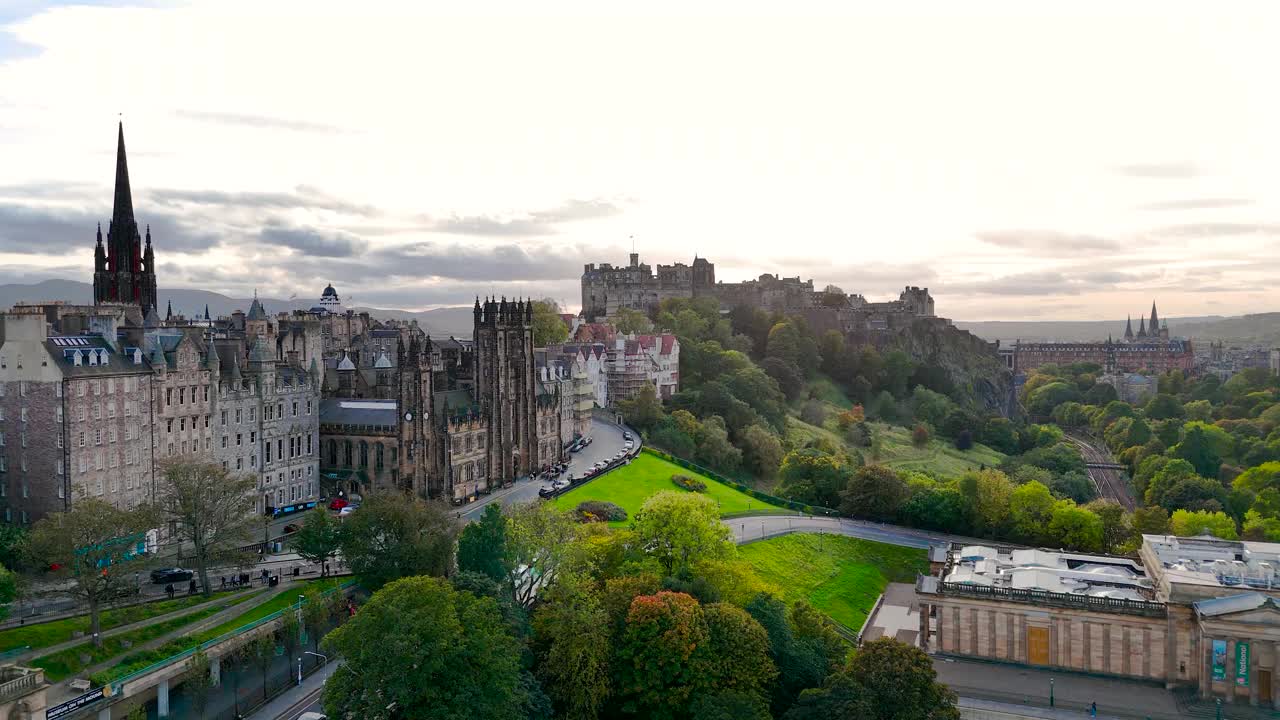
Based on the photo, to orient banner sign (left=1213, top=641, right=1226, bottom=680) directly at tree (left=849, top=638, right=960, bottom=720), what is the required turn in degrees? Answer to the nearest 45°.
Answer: approximately 45° to its right

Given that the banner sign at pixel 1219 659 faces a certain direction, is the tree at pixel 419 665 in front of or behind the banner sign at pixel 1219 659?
in front

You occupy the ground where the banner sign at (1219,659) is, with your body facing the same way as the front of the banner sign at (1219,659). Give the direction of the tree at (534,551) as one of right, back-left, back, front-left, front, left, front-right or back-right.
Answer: front-right

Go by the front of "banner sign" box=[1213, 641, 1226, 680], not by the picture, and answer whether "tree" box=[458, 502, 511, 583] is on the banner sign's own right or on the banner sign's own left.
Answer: on the banner sign's own right

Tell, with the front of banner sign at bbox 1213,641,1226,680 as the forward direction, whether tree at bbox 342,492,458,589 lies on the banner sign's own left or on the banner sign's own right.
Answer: on the banner sign's own right

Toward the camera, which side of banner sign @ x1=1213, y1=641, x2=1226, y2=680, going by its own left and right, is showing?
front

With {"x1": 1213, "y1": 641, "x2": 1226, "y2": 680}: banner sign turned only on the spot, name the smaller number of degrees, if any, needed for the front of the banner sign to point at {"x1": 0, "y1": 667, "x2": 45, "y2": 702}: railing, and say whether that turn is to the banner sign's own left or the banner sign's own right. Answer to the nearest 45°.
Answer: approximately 45° to the banner sign's own right

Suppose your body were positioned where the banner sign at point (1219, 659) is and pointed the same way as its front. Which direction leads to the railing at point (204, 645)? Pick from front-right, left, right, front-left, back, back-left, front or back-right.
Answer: front-right

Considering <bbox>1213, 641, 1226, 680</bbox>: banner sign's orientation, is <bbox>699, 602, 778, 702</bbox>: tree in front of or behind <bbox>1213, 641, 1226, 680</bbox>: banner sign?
in front

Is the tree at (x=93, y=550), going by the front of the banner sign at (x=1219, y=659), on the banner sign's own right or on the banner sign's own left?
on the banner sign's own right

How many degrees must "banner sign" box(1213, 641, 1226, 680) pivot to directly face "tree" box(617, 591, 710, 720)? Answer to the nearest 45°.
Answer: approximately 45° to its right
